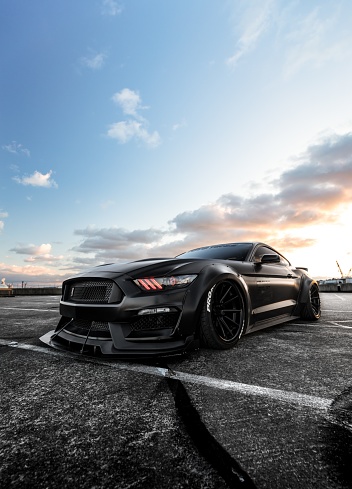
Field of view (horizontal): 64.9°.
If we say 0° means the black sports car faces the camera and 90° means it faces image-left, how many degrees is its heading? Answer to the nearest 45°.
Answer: approximately 45°
